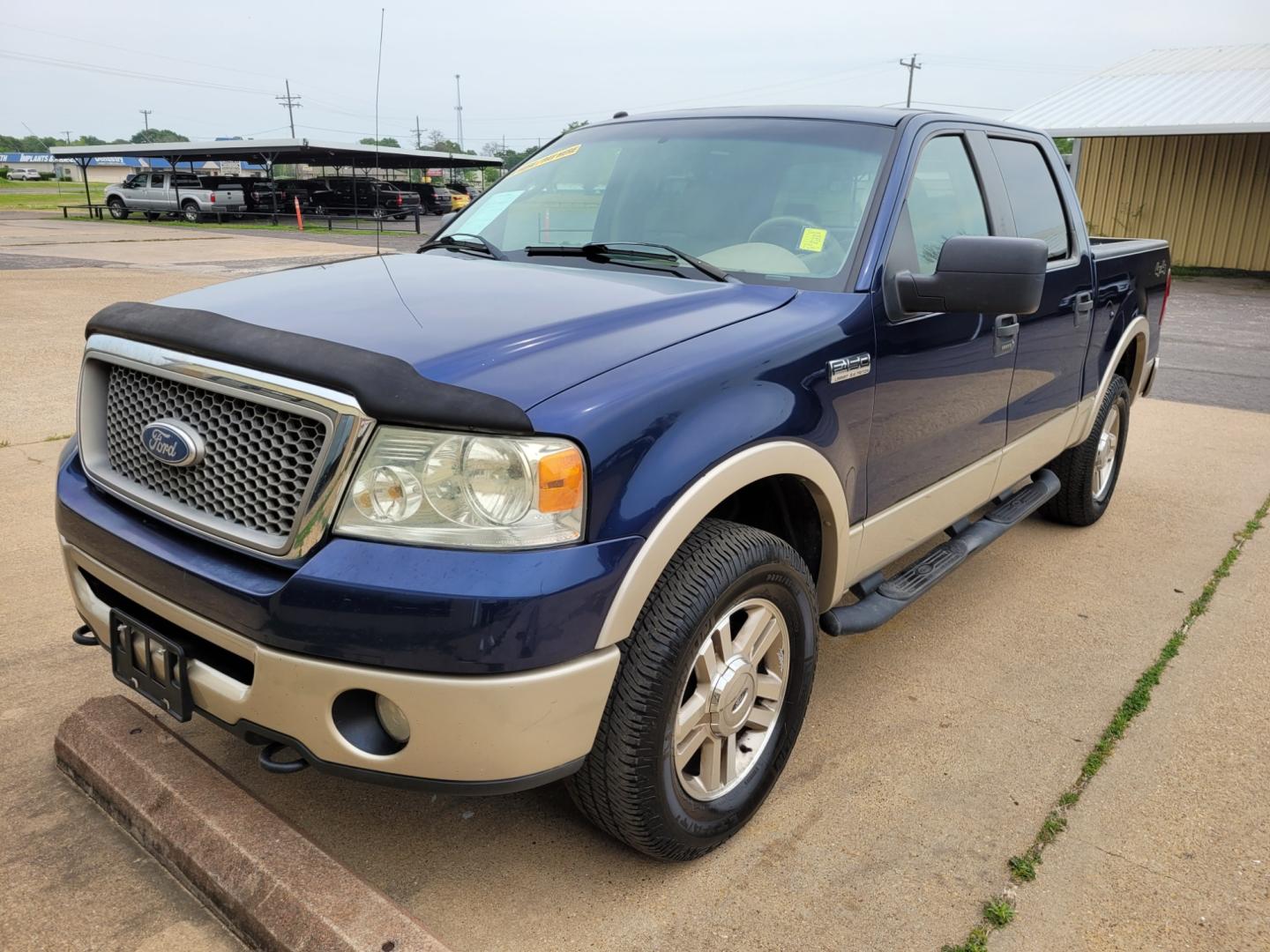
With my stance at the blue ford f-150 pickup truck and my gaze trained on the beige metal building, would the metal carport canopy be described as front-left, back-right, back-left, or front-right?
front-left

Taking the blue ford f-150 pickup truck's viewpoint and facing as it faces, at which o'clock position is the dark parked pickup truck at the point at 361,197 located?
The dark parked pickup truck is roughly at 4 o'clock from the blue ford f-150 pickup truck.

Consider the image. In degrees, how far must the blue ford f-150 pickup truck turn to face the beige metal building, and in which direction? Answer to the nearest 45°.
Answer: approximately 180°

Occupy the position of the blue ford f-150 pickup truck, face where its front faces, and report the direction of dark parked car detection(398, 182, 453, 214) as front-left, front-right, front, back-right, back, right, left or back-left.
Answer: back-right

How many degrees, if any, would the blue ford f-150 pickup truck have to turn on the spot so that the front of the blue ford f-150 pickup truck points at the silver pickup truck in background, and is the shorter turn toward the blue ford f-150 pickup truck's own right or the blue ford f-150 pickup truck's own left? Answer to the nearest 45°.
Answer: approximately 90° to the blue ford f-150 pickup truck's own right

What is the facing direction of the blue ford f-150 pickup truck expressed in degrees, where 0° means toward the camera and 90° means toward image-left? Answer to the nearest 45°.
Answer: approximately 45°
